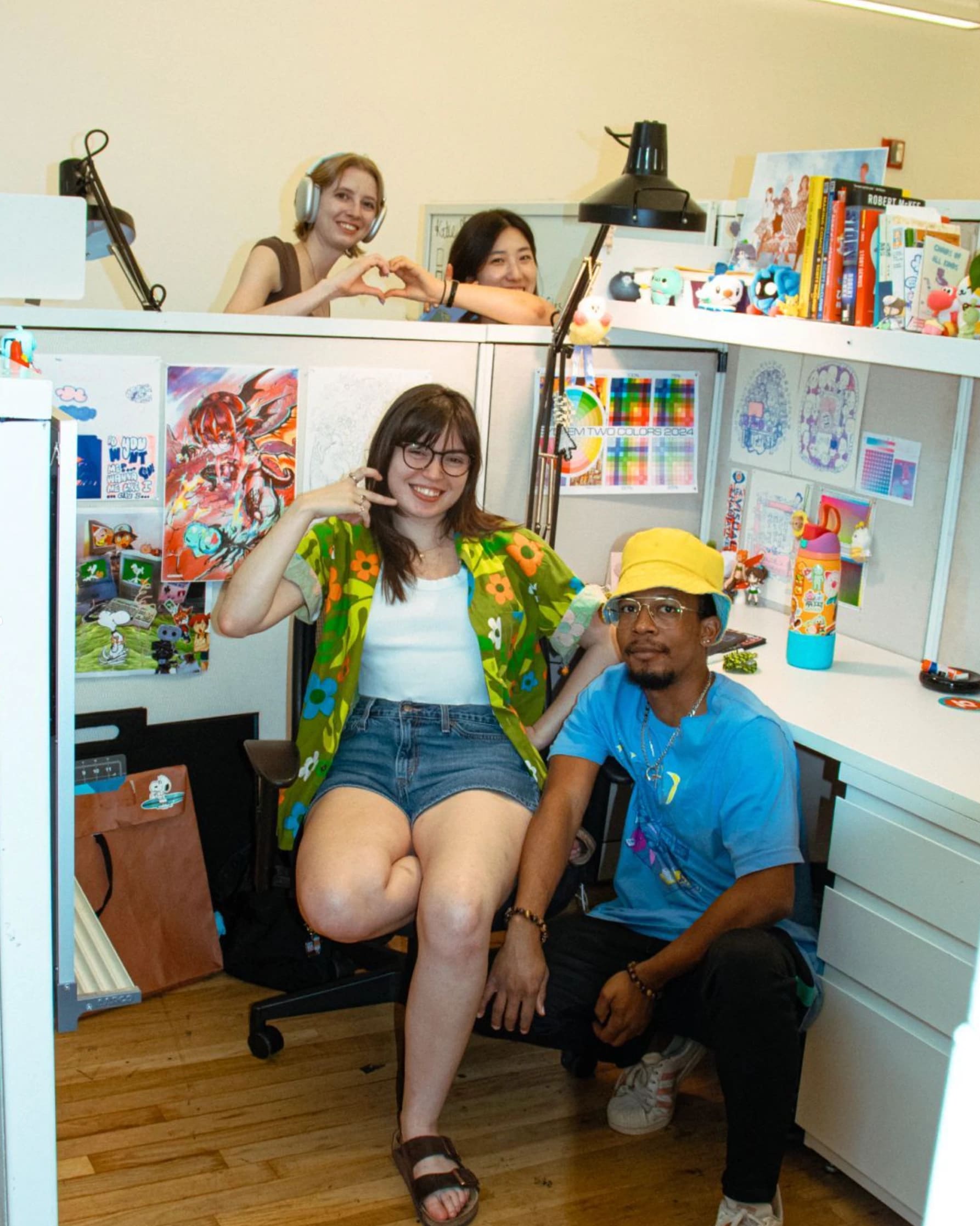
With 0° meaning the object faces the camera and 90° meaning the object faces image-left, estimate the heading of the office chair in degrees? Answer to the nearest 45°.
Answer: approximately 0°

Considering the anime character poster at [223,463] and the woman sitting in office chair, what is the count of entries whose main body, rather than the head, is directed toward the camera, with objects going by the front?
2

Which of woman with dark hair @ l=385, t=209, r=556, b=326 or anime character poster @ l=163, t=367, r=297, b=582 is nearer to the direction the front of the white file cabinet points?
the anime character poster

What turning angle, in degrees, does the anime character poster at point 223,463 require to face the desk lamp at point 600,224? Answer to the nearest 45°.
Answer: approximately 90° to its left
